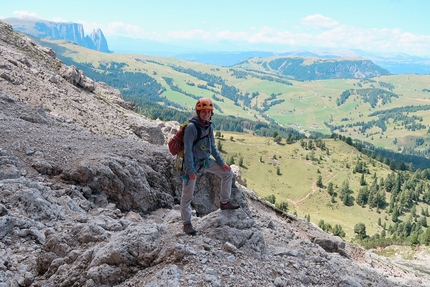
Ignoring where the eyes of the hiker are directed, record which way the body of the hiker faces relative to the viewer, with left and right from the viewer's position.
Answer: facing the viewer and to the right of the viewer
